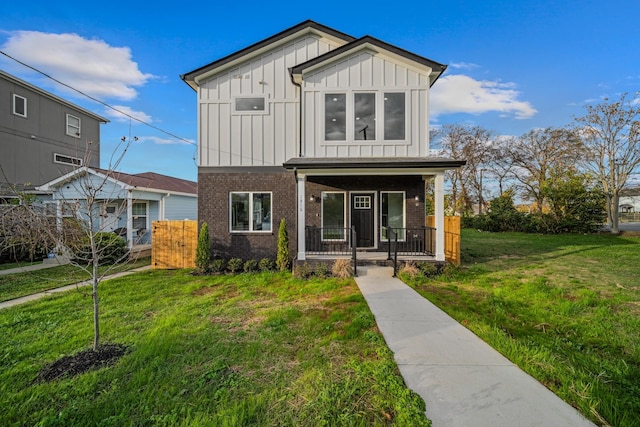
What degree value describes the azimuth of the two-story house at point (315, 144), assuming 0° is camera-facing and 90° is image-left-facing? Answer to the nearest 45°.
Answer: approximately 0°

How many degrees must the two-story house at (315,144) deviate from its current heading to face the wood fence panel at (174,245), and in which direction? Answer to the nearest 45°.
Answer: approximately 90° to its right

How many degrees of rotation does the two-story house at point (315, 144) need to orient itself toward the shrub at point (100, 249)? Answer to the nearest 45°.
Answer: approximately 45° to its right

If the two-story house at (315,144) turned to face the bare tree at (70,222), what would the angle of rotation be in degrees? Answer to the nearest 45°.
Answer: approximately 45° to its right

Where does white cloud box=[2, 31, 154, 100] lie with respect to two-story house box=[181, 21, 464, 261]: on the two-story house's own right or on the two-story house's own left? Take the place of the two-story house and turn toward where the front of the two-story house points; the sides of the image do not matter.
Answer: on the two-story house's own right

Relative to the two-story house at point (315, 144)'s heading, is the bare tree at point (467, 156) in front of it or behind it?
behind

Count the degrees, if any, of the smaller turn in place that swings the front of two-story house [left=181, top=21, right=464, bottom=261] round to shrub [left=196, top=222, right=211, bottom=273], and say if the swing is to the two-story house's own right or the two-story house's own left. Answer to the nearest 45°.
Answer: approximately 90° to the two-story house's own right

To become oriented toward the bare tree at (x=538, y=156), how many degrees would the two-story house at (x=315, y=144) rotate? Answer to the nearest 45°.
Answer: approximately 135° to its left

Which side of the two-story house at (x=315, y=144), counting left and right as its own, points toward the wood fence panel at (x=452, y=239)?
left
